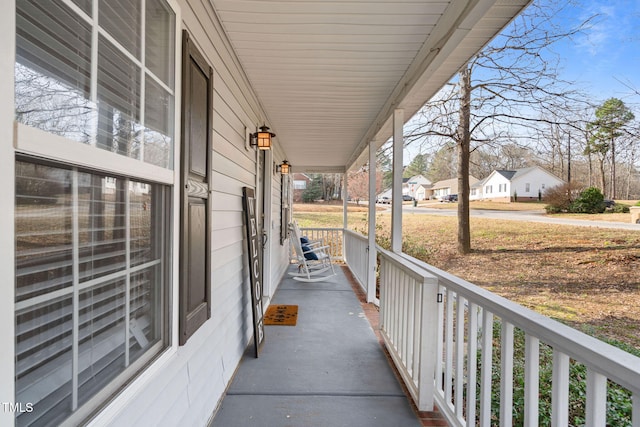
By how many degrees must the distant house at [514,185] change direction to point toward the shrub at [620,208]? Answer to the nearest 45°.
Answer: approximately 90° to its left

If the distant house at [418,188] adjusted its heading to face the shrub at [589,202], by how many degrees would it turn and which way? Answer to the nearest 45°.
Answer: approximately 45° to its left

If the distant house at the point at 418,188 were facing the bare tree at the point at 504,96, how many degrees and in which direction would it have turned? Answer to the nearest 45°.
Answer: approximately 45° to its left

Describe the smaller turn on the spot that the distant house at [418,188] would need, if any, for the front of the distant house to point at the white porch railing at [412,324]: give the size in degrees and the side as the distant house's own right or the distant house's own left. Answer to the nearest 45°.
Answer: approximately 45° to the distant house's own left

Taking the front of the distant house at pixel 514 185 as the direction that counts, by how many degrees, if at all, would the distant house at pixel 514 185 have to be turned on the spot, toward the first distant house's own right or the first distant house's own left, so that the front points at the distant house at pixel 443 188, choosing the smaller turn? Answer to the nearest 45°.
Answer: approximately 90° to the first distant house's own right

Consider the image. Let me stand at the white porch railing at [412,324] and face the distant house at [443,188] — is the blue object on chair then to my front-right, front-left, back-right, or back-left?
front-left

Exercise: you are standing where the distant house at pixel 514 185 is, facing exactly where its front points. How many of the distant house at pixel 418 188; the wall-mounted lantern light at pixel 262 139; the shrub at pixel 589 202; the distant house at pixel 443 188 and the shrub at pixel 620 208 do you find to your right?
2

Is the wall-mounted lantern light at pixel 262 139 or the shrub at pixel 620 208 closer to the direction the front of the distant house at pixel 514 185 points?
the wall-mounted lantern light

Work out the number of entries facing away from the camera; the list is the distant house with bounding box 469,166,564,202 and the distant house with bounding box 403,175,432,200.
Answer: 0

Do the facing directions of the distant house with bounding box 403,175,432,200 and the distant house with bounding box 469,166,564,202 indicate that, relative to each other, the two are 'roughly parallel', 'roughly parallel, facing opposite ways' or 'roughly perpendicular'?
roughly parallel

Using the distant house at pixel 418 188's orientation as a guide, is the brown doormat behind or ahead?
ahead

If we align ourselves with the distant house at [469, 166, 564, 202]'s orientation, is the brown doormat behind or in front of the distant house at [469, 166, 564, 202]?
in front

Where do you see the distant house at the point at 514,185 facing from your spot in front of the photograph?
facing the viewer and to the left of the viewer
